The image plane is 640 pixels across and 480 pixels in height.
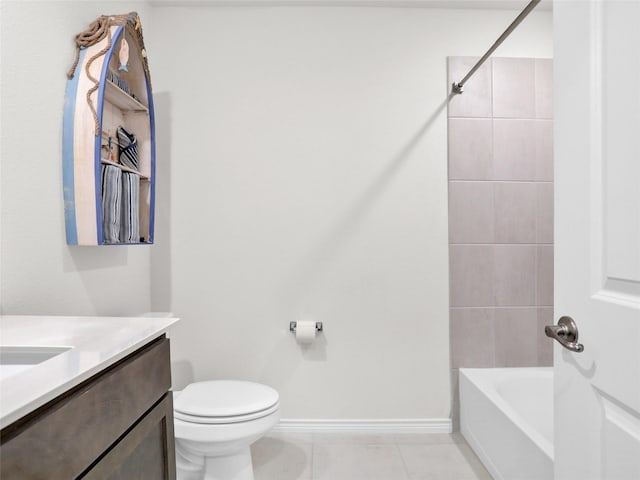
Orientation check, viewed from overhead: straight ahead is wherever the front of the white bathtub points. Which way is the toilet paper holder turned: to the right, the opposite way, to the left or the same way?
to the left

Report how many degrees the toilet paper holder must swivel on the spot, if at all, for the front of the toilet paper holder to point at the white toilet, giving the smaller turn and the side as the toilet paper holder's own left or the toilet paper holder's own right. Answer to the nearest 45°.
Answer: approximately 45° to the toilet paper holder's own right

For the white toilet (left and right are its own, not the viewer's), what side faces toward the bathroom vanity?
right

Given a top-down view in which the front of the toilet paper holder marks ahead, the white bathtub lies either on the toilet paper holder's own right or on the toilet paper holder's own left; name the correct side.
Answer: on the toilet paper holder's own left

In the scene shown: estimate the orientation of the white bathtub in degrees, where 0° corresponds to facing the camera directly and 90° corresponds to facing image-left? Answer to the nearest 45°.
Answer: approximately 45°

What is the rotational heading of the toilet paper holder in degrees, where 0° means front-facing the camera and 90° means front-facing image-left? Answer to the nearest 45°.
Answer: approximately 0°
